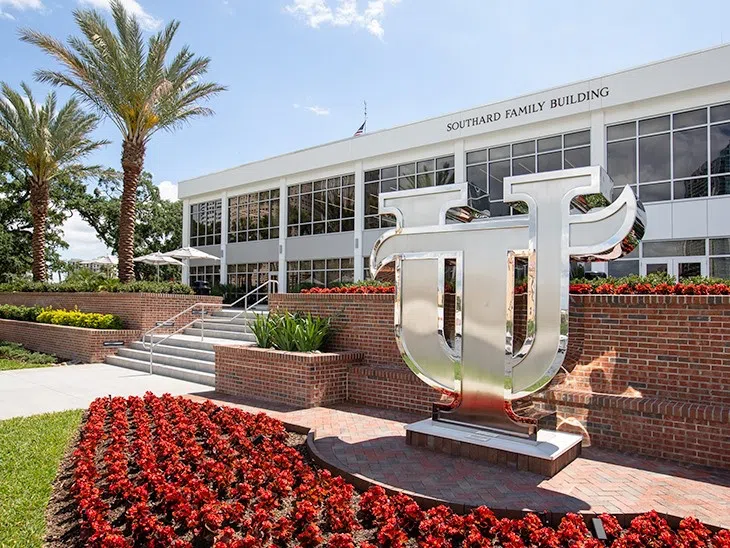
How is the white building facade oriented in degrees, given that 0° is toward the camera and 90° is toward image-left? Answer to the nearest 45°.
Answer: approximately 45°

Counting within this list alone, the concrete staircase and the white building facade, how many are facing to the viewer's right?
0

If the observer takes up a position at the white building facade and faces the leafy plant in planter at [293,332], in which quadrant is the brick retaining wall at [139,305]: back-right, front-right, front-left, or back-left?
front-right

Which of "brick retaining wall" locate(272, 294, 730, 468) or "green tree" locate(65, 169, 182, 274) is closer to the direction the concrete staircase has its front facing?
the brick retaining wall

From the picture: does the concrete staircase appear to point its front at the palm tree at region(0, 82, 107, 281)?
no

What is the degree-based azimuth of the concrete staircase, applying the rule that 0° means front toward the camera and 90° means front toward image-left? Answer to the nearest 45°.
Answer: approximately 45°

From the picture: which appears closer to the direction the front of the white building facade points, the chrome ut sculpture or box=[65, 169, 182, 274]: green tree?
the chrome ut sculpture

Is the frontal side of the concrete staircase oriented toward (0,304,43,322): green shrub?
no

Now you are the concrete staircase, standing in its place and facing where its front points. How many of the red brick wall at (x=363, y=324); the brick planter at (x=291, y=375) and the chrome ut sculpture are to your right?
0

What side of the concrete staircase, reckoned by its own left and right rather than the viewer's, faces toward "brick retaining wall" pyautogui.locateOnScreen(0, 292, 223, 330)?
right

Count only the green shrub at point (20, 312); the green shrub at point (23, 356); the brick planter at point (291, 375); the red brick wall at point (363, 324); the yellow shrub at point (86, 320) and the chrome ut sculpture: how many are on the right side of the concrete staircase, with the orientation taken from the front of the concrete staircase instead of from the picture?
3

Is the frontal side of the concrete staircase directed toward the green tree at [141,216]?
no

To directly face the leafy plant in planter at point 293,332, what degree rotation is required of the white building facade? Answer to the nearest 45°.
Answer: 0° — it already faces it

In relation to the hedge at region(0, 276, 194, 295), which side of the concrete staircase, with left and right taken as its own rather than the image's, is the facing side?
right

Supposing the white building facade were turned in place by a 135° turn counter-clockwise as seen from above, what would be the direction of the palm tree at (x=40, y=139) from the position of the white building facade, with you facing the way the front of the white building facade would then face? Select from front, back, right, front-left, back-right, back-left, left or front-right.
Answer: back

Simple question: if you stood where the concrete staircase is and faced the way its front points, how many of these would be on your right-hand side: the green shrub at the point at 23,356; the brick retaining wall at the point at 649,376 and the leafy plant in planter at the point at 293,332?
1

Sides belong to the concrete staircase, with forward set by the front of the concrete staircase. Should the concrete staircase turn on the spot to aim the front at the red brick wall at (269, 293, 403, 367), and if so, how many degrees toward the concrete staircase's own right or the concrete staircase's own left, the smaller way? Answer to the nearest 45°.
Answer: approximately 90° to the concrete staircase's own left
